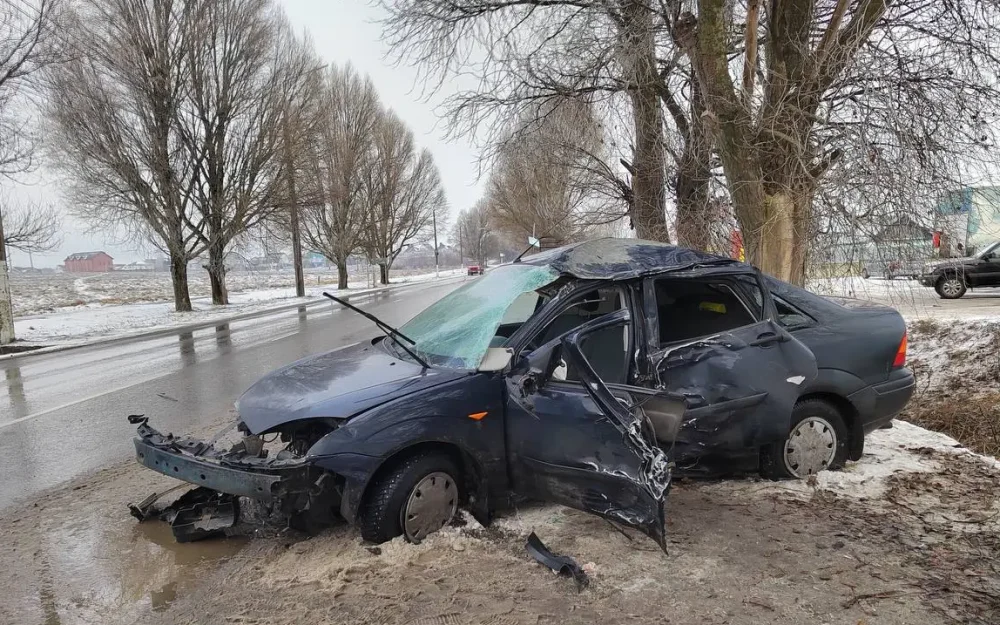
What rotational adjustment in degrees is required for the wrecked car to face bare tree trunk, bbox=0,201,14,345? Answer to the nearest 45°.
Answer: approximately 90° to its right

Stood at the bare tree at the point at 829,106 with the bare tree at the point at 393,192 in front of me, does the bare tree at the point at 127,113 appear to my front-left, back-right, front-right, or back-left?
front-left

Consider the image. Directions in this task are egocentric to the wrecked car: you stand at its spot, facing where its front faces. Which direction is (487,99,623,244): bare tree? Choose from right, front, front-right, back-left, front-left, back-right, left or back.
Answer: back-right

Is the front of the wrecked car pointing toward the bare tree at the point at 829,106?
no

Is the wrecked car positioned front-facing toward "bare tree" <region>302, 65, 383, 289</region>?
no

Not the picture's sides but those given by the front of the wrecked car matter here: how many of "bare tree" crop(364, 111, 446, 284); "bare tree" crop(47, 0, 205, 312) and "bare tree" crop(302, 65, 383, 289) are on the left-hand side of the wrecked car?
0

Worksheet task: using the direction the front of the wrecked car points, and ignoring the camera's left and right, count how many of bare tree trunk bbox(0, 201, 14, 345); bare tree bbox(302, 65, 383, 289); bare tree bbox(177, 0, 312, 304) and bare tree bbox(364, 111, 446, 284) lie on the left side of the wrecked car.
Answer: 0

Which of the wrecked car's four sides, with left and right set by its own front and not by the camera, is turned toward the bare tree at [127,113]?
right

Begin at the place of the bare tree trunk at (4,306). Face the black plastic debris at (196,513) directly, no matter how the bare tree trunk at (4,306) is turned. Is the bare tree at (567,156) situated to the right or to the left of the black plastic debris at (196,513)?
left

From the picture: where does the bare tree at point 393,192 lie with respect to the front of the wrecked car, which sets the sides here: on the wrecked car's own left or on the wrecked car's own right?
on the wrecked car's own right

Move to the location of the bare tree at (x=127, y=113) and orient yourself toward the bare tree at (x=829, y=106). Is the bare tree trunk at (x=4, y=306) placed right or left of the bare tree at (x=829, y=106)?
right

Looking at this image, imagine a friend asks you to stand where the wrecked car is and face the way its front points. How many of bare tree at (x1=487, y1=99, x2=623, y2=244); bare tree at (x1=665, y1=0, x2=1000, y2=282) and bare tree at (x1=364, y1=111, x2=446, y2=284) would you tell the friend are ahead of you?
0

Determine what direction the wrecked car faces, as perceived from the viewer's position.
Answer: facing the viewer and to the left of the viewer

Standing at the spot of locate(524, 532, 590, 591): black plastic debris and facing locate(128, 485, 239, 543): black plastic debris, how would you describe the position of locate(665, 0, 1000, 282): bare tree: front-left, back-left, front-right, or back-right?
back-right

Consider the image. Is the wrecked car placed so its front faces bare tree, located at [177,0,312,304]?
no
